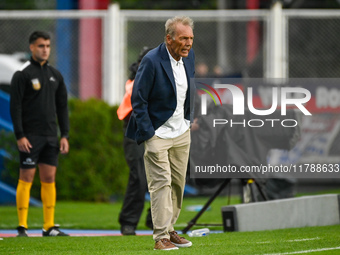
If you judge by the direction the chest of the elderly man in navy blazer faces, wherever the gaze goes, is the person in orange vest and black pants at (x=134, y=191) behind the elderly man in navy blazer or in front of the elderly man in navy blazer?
behind

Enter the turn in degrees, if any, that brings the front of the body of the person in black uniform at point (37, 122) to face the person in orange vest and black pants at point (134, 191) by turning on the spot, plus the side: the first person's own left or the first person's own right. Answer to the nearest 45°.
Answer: approximately 45° to the first person's own left

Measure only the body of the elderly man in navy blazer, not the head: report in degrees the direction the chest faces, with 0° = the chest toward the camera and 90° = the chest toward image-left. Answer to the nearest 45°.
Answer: approximately 315°

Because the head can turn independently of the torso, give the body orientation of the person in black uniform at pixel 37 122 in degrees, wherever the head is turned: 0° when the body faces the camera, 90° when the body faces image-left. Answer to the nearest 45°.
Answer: approximately 315°

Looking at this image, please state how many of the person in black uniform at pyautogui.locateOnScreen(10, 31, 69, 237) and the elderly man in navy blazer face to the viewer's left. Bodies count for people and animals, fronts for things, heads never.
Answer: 0
